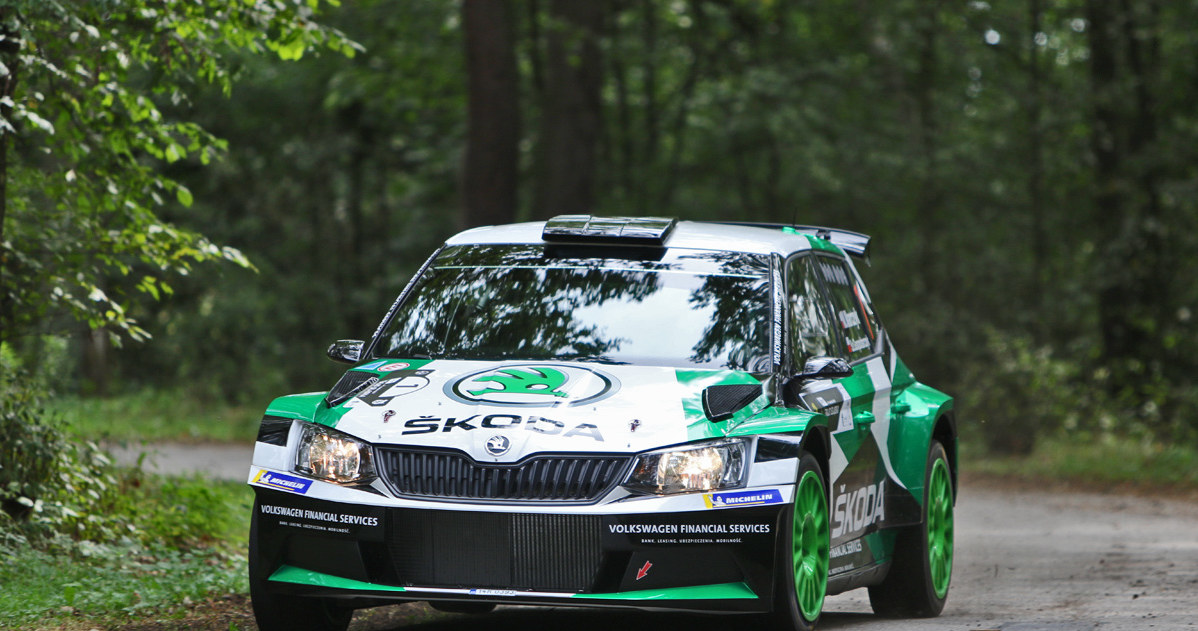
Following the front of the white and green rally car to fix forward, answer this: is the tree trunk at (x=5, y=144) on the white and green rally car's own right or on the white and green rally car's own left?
on the white and green rally car's own right

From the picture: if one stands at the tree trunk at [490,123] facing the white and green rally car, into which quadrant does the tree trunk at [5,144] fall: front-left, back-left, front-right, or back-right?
front-right

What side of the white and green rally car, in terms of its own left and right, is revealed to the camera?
front

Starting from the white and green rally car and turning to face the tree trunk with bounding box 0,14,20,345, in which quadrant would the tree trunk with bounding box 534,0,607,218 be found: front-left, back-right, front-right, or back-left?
front-right

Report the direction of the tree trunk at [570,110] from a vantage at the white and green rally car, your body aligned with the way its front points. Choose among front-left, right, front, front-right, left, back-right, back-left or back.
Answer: back

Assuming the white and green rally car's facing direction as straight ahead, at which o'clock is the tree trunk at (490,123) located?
The tree trunk is roughly at 6 o'clock from the white and green rally car.
